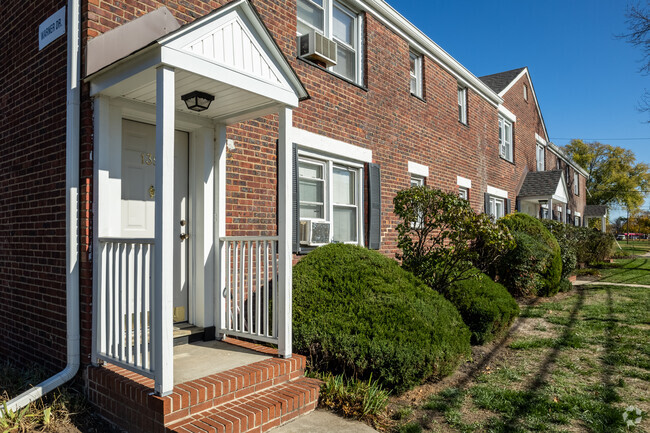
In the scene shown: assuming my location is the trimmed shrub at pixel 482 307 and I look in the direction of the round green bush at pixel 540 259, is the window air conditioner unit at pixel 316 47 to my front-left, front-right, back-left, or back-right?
back-left

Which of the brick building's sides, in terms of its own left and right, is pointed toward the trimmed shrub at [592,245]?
left

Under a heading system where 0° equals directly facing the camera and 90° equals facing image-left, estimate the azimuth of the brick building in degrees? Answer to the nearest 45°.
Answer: approximately 315°

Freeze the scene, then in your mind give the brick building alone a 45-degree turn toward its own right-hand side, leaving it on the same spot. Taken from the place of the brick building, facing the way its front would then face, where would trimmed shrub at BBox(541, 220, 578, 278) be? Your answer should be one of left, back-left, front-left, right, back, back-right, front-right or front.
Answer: back-left
